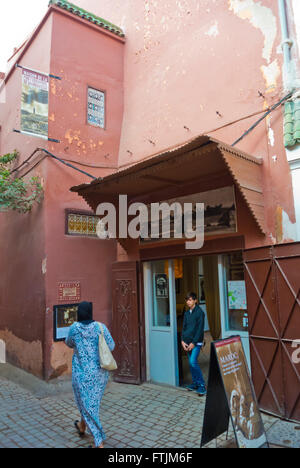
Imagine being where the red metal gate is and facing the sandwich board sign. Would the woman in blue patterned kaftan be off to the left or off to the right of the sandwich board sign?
right

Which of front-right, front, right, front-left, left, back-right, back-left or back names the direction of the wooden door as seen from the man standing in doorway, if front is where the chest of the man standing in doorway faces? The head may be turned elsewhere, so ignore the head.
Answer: right

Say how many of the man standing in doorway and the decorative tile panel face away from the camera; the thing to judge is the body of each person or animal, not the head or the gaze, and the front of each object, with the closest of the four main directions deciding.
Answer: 0

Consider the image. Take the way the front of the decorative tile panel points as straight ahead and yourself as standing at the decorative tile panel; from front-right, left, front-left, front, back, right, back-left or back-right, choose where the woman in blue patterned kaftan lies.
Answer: front

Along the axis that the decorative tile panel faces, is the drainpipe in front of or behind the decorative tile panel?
in front

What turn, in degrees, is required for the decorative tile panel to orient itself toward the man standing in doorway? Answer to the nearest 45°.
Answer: approximately 45° to its left

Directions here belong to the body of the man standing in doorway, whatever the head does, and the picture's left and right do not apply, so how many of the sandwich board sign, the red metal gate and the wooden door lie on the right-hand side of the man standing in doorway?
1

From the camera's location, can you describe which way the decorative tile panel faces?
facing the viewer

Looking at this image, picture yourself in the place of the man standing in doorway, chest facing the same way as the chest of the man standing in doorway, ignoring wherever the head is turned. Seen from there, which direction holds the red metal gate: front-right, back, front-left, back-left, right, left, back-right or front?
left
